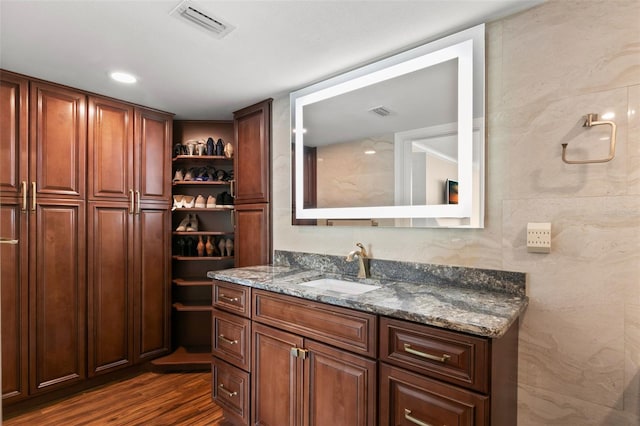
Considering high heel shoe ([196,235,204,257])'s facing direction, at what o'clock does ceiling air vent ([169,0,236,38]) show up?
The ceiling air vent is roughly at 12 o'clock from the high heel shoe.

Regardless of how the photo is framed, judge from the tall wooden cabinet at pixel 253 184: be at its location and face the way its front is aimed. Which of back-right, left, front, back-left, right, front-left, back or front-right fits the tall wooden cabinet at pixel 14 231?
front-right

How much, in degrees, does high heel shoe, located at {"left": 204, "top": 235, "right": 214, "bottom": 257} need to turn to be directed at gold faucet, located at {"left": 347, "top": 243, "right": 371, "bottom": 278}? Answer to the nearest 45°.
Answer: approximately 45° to its left

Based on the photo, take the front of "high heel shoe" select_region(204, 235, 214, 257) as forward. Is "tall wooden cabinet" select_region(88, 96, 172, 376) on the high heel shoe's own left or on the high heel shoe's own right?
on the high heel shoe's own right

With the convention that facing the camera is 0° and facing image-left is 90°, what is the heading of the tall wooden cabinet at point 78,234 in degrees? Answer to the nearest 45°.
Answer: approximately 315°

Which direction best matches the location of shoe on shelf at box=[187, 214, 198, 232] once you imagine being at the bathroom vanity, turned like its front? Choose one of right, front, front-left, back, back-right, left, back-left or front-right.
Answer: right

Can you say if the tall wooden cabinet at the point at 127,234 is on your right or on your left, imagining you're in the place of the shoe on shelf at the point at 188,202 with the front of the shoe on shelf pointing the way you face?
on your right

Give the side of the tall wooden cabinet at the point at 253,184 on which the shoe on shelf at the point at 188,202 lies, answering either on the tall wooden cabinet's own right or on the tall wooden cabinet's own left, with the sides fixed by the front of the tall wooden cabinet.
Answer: on the tall wooden cabinet's own right

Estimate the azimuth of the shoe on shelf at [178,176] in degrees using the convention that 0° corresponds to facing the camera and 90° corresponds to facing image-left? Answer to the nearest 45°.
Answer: approximately 0°

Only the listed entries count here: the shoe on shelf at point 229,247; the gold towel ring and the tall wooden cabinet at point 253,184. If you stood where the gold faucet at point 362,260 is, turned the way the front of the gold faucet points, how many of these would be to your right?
2
